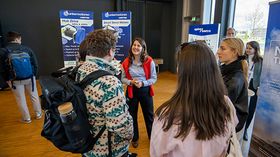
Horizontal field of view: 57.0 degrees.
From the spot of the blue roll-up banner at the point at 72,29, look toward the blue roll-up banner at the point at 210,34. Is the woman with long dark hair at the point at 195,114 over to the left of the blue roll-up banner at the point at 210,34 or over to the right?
right

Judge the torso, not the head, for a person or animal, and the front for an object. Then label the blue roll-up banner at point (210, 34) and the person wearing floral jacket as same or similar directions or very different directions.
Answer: very different directions

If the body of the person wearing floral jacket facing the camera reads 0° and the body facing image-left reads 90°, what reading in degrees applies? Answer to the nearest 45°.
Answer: approximately 225°

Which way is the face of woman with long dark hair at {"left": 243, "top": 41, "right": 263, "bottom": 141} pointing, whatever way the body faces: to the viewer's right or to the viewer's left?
to the viewer's left

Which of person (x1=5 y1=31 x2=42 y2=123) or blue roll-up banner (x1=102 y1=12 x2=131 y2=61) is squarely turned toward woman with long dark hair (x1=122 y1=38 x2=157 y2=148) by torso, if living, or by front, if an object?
the blue roll-up banner

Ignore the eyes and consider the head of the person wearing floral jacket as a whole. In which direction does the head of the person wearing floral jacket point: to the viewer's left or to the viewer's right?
to the viewer's right

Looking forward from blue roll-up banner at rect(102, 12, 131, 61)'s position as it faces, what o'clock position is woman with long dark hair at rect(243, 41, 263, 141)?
The woman with long dark hair is roughly at 11 o'clock from the blue roll-up banner.

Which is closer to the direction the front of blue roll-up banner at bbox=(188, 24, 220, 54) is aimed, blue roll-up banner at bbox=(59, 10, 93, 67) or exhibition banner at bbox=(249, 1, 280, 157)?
the exhibition banner
